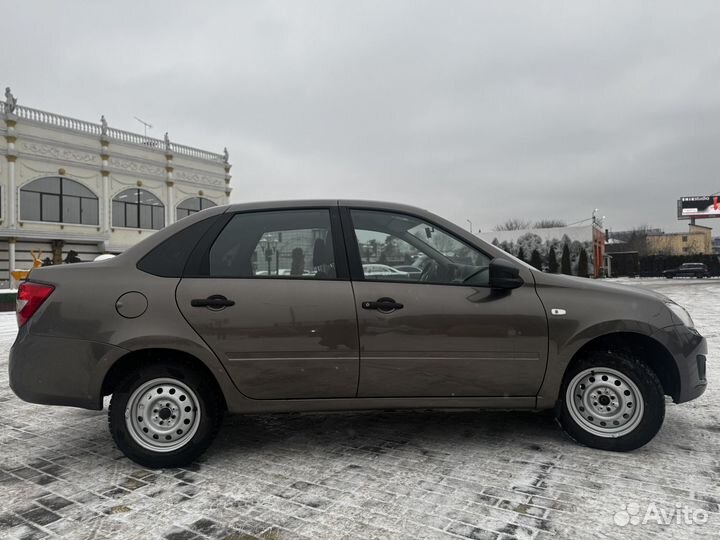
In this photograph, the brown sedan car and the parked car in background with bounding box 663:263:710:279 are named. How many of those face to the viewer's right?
1

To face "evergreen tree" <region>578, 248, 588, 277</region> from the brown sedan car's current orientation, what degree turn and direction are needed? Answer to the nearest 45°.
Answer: approximately 45° to its left

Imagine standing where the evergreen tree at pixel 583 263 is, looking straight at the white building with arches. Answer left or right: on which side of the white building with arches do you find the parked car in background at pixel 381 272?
left

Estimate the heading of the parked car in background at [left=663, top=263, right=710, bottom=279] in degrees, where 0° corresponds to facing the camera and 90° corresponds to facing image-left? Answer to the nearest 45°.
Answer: approximately 90°

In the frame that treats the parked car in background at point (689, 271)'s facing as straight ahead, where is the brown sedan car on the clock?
The brown sedan car is roughly at 9 o'clock from the parked car in background.

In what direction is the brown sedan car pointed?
to the viewer's right

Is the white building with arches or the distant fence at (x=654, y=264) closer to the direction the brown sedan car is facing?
the distant fence

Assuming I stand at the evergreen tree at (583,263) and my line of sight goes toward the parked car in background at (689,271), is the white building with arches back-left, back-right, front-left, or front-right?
back-right

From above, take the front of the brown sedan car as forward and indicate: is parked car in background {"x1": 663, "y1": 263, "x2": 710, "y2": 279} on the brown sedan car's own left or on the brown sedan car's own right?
on the brown sedan car's own left

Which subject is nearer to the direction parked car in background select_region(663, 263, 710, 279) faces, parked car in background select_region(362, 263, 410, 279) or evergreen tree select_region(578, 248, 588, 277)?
the evergreen tree

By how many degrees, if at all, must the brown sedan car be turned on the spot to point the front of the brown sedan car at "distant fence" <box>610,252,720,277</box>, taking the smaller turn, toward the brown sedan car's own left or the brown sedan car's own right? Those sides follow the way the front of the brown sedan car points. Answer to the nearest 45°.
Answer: approximately 45° to the brown sedan car's own left
